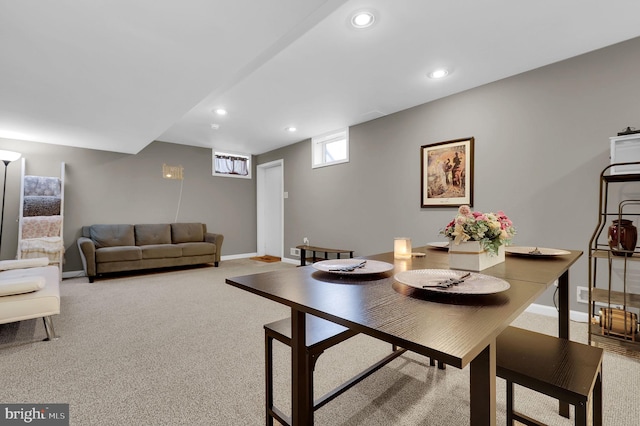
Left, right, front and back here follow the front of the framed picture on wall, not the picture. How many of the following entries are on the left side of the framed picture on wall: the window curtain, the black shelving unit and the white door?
1

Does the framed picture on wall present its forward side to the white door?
no

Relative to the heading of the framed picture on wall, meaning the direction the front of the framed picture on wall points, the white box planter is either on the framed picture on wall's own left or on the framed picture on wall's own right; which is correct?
on the framed picture on wall's own left

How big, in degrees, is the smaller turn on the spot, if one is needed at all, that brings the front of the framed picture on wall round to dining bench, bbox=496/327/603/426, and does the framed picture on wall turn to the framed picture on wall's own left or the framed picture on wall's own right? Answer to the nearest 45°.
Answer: approximately 45° to the framed picture on wall's own left

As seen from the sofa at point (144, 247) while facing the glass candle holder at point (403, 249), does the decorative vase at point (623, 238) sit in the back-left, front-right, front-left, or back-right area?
front-left

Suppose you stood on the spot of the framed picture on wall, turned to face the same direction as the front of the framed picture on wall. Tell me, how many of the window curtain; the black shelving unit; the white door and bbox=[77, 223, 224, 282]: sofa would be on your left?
1

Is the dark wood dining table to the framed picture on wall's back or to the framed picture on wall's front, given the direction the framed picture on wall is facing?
to the front
